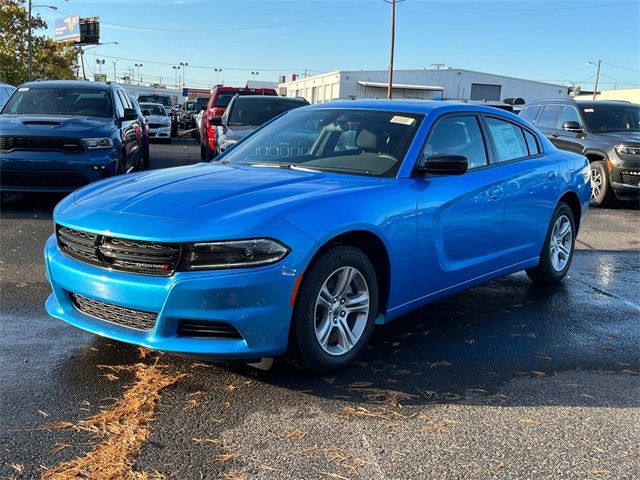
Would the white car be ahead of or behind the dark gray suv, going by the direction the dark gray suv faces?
behind

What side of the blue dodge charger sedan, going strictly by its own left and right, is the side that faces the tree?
right

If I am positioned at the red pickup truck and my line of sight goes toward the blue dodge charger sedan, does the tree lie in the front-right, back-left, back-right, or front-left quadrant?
back-right

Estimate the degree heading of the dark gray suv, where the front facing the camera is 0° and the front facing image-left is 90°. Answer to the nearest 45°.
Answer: approximately 315°

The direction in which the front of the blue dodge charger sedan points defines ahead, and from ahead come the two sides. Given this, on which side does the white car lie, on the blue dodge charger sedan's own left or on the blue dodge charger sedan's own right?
on the blue dodge charger sedan's own right

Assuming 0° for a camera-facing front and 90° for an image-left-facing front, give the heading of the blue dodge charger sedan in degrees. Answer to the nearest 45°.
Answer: approximately 45°

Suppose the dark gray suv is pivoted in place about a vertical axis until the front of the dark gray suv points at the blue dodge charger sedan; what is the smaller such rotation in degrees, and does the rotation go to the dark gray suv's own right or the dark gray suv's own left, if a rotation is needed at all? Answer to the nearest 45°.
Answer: approximately 45° to the dark gray suv's own right

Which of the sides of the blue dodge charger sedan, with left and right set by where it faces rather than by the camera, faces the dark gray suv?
back

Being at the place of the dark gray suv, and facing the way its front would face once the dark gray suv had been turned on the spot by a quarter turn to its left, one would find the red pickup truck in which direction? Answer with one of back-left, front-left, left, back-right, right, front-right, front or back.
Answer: back-left
